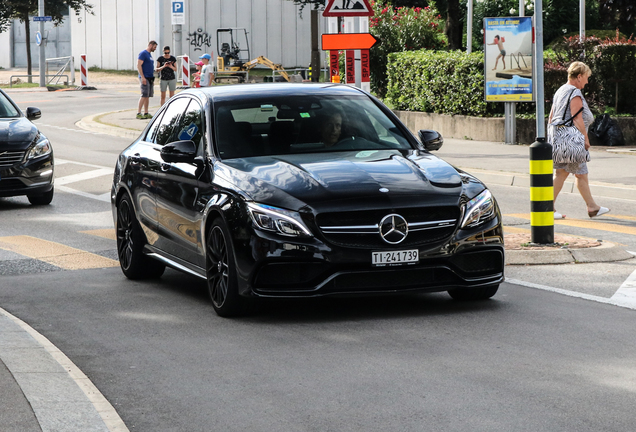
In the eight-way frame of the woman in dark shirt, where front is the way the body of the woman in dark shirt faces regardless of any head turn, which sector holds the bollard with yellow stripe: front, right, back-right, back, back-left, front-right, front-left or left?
front

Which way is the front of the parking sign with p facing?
toward the camera

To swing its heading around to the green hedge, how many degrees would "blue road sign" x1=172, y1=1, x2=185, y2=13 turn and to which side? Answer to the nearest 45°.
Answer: approximately 45° to its left

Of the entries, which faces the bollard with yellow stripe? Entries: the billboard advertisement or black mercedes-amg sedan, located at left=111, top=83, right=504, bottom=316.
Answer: the billboard advertisement

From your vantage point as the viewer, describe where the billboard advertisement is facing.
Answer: facing the viewer

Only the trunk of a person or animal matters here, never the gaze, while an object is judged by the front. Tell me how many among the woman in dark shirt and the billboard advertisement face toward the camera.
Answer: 2

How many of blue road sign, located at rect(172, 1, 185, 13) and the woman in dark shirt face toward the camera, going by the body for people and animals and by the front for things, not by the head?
2

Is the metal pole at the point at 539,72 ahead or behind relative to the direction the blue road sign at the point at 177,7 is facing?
ahead

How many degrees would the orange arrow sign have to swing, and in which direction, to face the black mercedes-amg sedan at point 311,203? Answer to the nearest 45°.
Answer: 0° — it already faces it

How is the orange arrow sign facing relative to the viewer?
toward the camera

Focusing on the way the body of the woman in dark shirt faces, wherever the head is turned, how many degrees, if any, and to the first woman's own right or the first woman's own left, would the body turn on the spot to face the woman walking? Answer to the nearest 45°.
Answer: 0° — they already face them

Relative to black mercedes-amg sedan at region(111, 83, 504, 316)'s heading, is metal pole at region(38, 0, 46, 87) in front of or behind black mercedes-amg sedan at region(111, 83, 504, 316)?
behind

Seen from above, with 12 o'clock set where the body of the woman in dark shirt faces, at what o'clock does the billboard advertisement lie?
The billboard advertisement is roughly at 11 o'clock from the woman in dark shirt.
